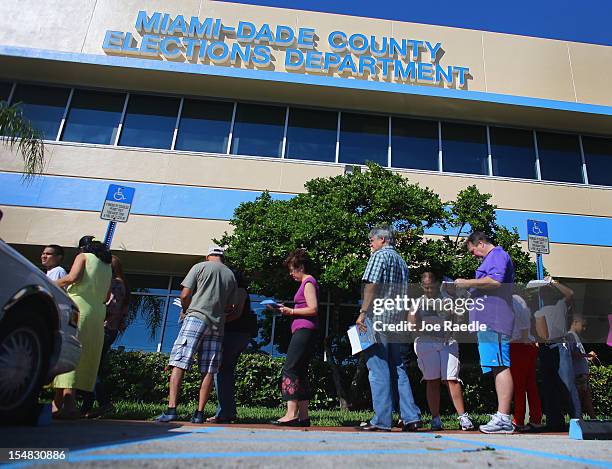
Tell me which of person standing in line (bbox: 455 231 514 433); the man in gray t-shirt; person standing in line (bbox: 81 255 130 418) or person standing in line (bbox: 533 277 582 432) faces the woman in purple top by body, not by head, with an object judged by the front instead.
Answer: person standing in line (bbox: 455 231 514 433)

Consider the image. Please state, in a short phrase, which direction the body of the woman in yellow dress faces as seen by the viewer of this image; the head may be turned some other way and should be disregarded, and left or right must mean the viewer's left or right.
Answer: facing away from the viewer and to the left of the viewer

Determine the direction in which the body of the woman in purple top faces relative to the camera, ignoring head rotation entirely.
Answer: to the viewer's left

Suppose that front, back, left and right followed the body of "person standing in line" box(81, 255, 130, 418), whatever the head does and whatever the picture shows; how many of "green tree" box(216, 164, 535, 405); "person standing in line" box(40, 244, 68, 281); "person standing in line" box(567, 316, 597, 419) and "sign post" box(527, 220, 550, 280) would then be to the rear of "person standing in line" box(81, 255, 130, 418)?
3

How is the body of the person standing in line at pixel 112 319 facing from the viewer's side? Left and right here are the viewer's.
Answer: facing to the left of the viewer

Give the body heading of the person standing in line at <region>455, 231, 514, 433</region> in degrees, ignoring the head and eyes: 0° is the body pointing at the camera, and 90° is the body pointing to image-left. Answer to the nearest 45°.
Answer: approximately 90°

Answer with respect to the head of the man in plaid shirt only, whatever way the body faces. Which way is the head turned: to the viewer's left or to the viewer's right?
to the viewer's left

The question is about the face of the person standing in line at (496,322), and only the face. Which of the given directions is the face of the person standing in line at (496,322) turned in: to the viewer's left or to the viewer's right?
to the viewer's left
